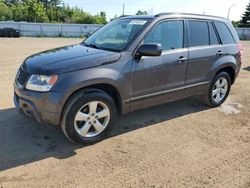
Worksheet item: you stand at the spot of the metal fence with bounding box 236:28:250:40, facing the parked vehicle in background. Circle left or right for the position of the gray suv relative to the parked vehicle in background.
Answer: left

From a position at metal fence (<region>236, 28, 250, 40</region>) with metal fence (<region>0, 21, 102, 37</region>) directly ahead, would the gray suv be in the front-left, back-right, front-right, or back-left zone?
front-left

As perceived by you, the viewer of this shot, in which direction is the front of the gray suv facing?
facing the viewer and to the left of the viewer

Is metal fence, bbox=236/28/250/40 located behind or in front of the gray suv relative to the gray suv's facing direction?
behind

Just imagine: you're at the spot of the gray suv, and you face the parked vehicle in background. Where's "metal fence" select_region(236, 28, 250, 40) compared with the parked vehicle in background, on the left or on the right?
right

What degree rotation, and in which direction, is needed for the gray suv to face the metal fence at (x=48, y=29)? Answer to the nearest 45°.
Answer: approximately 135° to its right
